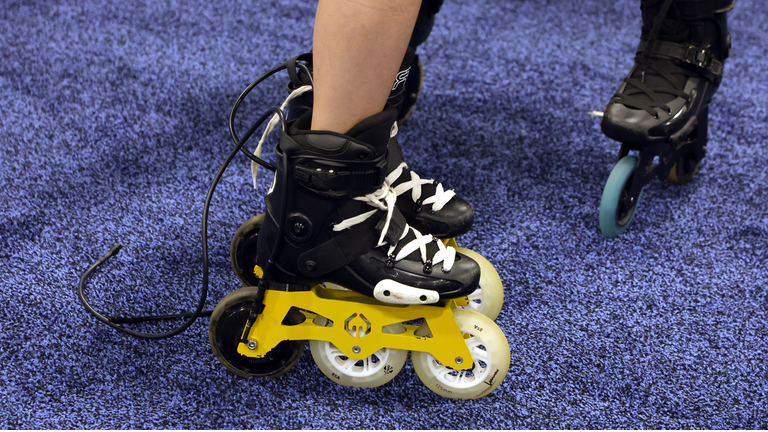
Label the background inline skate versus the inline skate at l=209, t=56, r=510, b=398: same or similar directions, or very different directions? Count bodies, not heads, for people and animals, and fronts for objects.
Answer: very different directions

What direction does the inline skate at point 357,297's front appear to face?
to the viewer's right

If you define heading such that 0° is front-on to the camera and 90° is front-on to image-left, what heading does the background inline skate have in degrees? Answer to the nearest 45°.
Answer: approximately 45°

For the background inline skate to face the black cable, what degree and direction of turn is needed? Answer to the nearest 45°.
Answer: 0° — it already faces it

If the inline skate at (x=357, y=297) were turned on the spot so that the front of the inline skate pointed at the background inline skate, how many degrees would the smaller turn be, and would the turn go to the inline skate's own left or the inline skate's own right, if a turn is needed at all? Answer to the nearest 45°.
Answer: approximately 45° to the inline skate's own left
